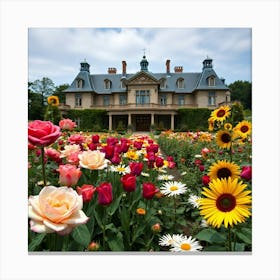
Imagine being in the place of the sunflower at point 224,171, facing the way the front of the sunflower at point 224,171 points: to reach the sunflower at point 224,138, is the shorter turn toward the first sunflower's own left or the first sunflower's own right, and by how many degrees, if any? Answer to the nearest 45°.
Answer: approximately 180°

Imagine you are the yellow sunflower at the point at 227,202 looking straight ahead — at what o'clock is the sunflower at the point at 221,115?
The sunflower is roughly at 6 o'clock from the yellow sunflower.

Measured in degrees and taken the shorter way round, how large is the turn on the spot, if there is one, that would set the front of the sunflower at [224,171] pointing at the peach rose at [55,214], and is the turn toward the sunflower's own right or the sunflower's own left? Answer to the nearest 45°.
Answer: approximately 45° to the sunflower's own right

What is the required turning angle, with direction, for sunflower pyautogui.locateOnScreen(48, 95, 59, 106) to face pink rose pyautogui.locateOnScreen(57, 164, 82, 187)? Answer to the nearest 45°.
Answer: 0° — it already faces it

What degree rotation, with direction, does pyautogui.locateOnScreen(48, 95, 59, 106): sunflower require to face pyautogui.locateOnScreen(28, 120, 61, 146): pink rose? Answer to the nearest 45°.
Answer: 0° — it already faces it

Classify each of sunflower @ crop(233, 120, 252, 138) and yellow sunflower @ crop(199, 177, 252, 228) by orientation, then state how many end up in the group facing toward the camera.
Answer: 2

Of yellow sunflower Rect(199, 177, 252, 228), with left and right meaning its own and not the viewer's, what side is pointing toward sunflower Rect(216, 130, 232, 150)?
back

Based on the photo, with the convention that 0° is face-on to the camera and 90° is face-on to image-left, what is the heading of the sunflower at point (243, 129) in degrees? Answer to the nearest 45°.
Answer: approximately 0°
